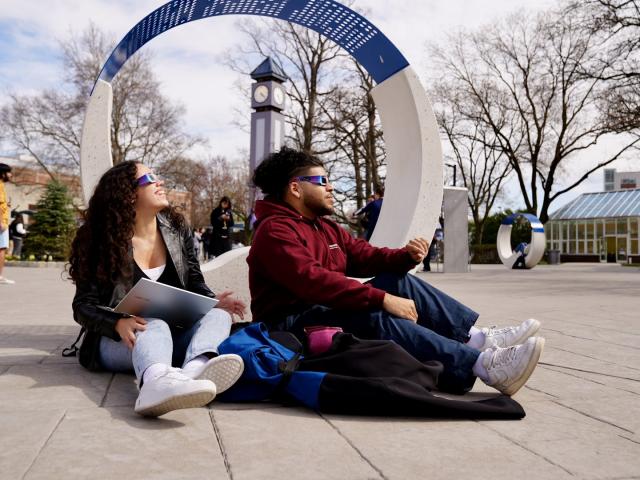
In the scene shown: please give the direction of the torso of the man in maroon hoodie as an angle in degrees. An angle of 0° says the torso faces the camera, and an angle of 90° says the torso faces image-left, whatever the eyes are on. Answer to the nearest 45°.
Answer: approximately 270°

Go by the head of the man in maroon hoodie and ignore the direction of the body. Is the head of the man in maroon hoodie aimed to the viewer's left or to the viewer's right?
to the viewer's right

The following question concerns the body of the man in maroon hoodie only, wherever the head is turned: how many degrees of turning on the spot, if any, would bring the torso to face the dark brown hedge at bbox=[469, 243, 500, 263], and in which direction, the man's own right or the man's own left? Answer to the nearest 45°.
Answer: approximately 90° to the man's own left

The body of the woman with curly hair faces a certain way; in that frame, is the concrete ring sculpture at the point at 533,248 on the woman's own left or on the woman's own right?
on the woman's own left

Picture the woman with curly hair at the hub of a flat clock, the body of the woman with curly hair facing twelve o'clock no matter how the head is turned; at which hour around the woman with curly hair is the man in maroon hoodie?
The man in maroon hoodie is roughly at 11 o'clock from the woman with curly hair.

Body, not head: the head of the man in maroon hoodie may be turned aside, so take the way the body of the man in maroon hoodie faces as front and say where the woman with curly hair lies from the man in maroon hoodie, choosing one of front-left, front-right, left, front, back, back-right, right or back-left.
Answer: back

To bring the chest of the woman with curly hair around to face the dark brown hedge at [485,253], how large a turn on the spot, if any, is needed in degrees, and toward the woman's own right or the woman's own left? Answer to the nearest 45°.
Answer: approximately 90° to the woman's own left

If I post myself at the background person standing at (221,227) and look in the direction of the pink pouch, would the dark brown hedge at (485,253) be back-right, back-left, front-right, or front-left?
back-left

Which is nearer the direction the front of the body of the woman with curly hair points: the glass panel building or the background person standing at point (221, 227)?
the glass panel building
